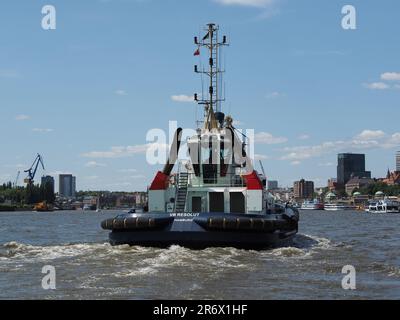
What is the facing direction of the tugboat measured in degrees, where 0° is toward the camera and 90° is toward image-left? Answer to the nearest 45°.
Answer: approximately 180°
